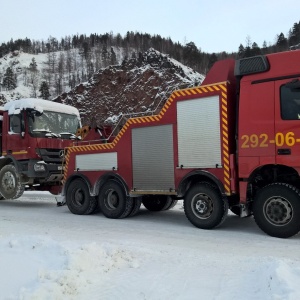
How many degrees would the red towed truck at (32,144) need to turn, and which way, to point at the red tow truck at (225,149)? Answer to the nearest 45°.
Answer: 0° — it already faces it
